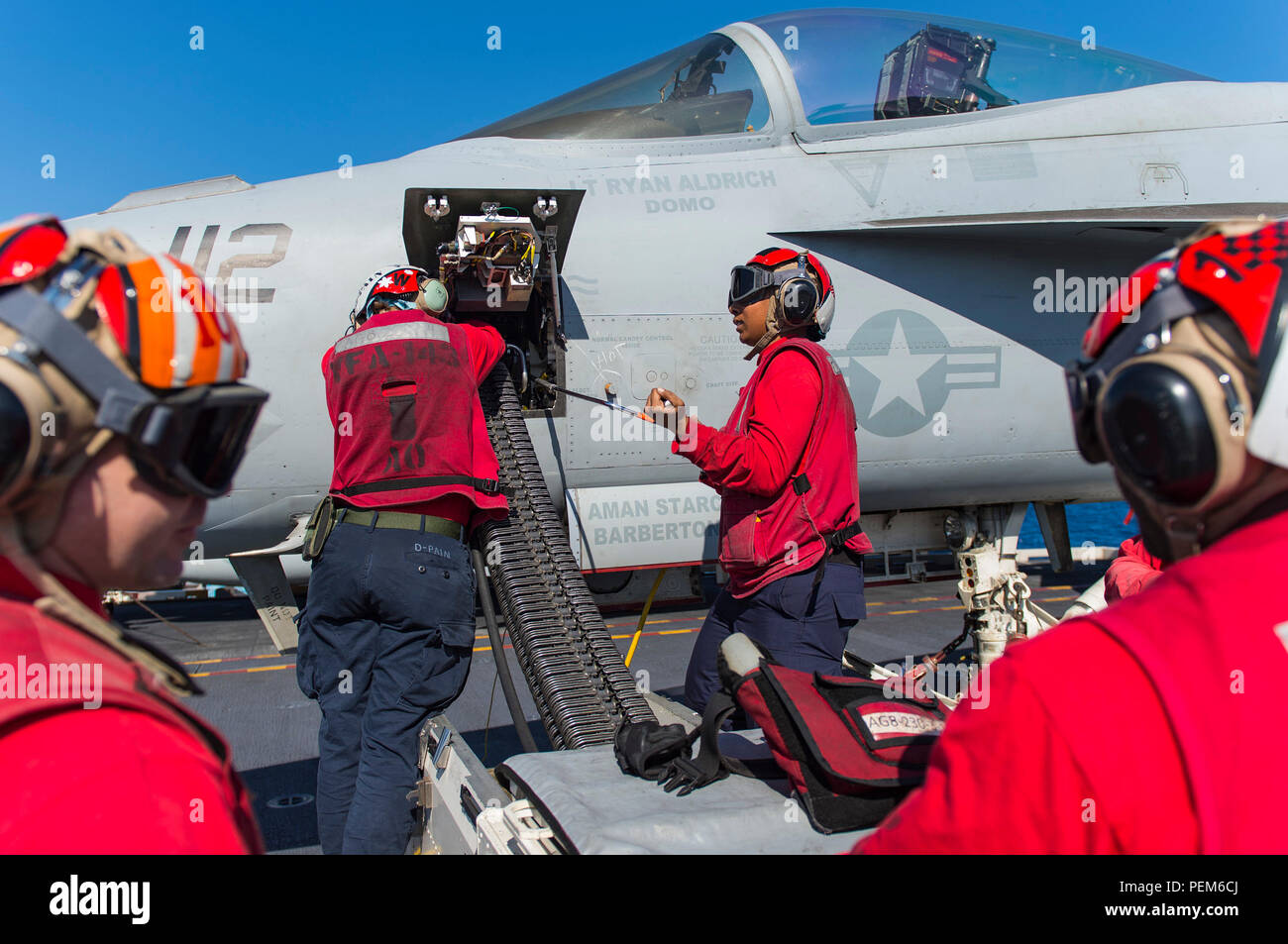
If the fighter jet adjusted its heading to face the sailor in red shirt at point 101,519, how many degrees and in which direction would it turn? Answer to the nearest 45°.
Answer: approximately 90° to its left

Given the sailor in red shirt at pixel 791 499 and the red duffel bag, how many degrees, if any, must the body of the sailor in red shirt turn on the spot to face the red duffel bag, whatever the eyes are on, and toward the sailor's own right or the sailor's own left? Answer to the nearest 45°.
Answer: approximately 90° to the sailor's own left

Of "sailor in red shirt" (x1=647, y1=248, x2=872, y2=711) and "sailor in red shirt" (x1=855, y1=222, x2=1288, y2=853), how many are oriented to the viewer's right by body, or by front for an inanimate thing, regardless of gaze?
0

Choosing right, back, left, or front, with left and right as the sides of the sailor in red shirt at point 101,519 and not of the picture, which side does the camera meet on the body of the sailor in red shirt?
right

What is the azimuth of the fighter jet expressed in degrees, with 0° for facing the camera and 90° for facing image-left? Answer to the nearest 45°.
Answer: approximately 90°

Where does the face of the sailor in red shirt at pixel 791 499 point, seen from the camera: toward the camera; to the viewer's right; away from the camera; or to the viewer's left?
to the viewer's left

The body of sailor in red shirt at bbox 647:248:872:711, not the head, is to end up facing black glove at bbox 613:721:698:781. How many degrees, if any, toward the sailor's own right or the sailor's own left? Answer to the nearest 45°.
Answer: approximately 90° to the sailor's own left

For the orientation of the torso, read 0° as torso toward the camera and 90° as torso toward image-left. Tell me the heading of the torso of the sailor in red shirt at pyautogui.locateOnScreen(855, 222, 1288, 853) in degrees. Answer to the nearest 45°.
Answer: approximately 135°

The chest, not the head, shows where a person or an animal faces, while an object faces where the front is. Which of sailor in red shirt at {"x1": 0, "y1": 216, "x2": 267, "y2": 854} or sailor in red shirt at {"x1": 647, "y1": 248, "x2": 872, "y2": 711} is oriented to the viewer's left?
sailor in red shirt at {"x1": 647, "y1": 248, "x2": 872, "y2": 711}

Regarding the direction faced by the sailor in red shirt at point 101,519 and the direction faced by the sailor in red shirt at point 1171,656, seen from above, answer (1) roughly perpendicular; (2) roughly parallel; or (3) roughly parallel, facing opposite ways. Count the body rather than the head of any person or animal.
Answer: roughly perpendicular

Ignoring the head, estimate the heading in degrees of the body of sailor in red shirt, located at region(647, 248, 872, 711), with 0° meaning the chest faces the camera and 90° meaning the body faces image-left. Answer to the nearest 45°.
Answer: approximately 90°

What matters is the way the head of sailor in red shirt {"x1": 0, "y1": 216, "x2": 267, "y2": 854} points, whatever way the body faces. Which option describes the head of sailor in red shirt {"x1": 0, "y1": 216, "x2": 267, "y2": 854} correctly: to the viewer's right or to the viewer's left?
to the viewer's right
